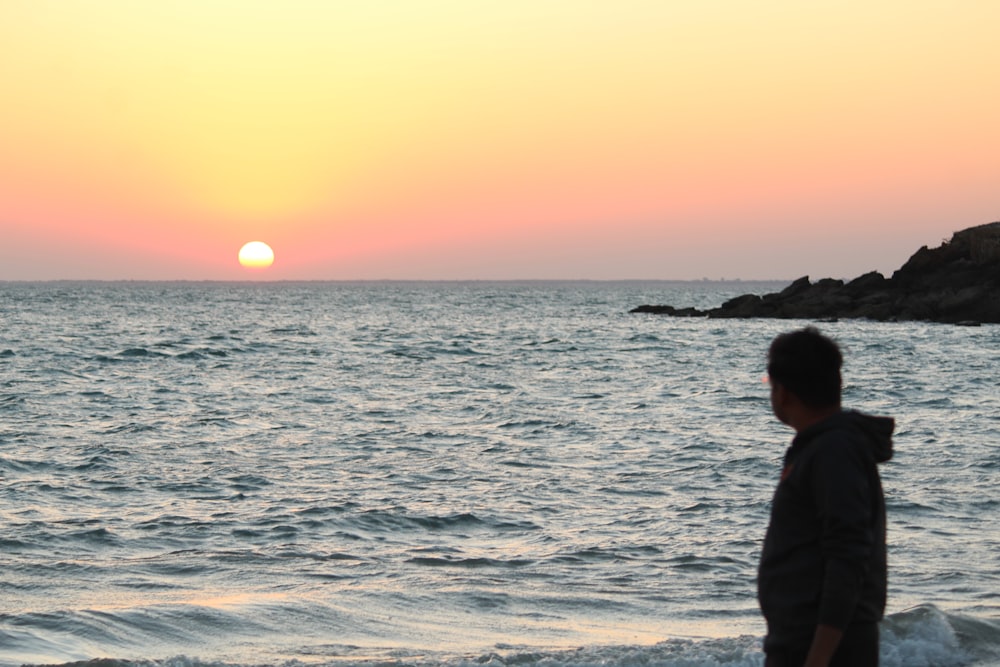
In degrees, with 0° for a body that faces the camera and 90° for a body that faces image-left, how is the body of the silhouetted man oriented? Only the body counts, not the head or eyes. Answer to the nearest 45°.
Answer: approximately 90°
